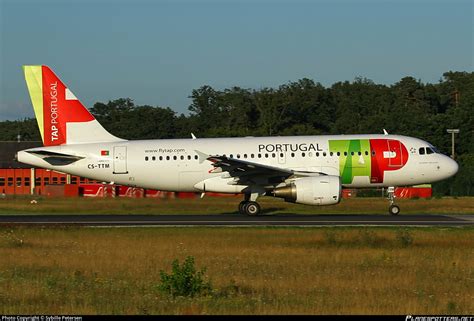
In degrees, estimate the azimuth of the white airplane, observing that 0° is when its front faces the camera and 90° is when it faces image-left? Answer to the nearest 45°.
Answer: approximately 270°
